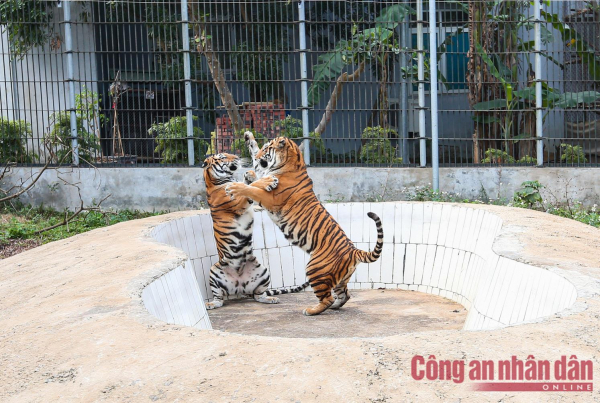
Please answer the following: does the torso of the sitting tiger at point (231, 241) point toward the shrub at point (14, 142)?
no

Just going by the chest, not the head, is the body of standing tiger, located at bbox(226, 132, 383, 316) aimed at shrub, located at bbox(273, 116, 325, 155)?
no

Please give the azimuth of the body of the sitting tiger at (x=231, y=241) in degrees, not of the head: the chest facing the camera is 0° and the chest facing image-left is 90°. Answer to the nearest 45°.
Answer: approximately 315°

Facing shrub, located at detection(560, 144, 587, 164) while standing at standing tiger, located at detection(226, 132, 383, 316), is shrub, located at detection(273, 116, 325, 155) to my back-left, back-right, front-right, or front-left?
front-left

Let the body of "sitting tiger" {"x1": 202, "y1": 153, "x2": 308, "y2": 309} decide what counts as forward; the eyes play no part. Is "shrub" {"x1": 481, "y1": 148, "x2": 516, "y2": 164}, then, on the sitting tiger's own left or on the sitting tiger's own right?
on the sitting tiger's own left

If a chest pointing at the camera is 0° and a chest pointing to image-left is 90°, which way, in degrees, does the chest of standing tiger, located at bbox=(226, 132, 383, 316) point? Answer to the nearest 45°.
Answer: approximately 90°

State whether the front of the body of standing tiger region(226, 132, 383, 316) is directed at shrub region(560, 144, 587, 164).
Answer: no

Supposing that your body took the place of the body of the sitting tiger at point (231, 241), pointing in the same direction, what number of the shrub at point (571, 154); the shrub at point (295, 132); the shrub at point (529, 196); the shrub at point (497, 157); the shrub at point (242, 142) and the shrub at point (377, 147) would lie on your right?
0

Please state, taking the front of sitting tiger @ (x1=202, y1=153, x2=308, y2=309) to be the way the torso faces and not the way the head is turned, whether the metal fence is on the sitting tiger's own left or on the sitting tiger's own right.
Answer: on the sitting tiger's own left

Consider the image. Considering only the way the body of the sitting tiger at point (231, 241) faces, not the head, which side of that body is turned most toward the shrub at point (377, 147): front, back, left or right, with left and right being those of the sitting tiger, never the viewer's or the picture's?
left

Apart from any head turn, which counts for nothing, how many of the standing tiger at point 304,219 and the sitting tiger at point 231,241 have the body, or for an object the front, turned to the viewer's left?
1

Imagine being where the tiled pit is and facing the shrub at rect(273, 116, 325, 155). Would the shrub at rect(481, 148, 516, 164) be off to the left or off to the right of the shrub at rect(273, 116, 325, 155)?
right

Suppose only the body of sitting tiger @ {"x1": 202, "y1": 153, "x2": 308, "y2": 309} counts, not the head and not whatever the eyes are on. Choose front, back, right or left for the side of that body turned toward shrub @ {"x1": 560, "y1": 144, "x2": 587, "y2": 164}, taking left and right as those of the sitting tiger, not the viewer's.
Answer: left

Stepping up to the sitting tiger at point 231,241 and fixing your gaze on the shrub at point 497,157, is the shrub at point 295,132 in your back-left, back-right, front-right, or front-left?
front-left

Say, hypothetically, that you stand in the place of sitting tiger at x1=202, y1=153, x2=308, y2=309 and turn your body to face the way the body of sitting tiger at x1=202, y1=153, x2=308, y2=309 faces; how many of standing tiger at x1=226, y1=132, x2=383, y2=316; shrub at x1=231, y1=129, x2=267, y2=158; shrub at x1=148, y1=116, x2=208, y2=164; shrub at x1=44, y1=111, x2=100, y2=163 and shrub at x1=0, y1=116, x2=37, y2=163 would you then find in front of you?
1
